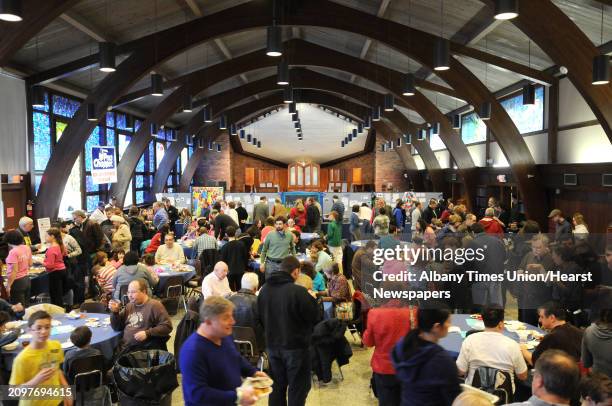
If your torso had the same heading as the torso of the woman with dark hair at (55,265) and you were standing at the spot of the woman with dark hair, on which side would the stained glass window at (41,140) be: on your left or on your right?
on your right

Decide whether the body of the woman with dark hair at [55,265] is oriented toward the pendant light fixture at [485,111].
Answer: no

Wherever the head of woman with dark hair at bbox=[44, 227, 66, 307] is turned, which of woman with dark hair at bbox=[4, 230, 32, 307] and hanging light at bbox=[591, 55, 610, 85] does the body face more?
the woman with dark hair

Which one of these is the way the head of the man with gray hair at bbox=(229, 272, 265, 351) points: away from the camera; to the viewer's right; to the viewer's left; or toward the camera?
away from the camera

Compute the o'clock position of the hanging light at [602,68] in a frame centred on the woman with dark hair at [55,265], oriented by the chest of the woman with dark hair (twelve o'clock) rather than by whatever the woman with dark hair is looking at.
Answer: The hanging light is roughly at 7 o'clock from the woman with dark hair.

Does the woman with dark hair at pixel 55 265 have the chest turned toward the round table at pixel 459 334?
no

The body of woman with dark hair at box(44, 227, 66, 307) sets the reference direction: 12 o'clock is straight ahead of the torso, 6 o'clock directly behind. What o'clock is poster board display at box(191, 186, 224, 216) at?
The poster board display is roughly at 4 o'clock from the woman with dark hair.

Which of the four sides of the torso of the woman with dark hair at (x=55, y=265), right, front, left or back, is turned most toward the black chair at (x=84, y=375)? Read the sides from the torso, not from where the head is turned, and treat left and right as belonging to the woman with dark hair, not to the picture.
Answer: left

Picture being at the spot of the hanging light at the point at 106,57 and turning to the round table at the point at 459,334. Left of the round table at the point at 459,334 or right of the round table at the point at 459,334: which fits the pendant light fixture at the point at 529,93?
left

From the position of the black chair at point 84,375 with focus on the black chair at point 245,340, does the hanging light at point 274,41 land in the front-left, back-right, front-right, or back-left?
front-left

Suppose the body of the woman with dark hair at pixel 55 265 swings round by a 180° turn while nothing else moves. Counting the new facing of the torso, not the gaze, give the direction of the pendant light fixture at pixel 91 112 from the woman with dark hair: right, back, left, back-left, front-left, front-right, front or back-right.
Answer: left

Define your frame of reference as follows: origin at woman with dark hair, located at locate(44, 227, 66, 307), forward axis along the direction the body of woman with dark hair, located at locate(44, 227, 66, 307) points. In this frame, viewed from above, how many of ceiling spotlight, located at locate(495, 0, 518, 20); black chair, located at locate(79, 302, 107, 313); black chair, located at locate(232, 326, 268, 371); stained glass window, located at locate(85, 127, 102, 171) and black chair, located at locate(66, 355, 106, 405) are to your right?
1

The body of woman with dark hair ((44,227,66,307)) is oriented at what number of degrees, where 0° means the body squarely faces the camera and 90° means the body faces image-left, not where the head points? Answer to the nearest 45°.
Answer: approximately 90°

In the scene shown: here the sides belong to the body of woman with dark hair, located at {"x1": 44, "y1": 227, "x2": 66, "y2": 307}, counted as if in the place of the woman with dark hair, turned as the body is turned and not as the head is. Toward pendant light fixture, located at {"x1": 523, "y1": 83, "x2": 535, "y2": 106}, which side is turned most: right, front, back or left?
back

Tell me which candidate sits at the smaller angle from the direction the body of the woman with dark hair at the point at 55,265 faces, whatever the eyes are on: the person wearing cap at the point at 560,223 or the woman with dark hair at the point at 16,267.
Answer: the woman with dark hair
